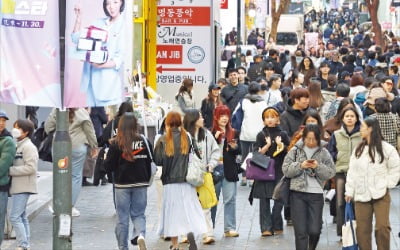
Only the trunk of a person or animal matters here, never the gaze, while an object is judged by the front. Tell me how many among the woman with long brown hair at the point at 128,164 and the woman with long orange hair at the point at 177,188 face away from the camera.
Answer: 2

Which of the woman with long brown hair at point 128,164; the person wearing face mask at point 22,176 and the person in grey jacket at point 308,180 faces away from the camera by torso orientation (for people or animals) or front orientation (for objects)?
the woman with long brown hair

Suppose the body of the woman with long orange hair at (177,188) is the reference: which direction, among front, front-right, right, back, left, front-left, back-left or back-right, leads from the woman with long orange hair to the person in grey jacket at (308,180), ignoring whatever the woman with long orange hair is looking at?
right

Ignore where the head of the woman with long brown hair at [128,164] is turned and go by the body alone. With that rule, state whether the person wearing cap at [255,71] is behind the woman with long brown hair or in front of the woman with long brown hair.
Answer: in front

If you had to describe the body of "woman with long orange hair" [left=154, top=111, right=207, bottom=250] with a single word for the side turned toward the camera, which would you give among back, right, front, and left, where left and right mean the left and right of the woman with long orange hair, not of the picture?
back

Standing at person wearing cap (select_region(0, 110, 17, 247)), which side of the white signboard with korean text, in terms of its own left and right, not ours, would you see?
front

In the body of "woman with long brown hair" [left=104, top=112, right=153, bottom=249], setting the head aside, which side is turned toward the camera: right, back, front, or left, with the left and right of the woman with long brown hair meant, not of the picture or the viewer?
back

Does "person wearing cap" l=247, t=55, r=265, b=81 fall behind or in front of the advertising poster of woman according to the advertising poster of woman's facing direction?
behind

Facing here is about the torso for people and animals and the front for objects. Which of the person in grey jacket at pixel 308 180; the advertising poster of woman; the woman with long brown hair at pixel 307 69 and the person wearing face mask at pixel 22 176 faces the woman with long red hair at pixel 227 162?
the woman with long brown hair at pixel 307 69

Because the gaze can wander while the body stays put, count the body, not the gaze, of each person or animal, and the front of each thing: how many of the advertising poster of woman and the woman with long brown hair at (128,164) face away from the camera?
1

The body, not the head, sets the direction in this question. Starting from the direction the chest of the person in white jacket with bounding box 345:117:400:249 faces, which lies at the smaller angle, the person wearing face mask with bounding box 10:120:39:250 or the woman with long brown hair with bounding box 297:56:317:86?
the person wearing face mask

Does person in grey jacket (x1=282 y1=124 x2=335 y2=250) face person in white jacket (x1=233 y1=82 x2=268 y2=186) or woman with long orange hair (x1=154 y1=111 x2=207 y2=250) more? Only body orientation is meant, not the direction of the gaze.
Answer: the woman with long orange hair

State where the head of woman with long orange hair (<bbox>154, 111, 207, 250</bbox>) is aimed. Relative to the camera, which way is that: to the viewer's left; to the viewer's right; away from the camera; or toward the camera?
away from the camera
